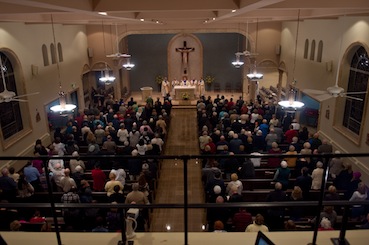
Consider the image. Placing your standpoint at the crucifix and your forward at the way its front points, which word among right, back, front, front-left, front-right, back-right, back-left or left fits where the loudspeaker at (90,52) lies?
front-right

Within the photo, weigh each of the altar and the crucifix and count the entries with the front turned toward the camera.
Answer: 2

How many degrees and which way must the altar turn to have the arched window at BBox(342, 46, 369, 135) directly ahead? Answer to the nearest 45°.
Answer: approximately 45° to its left

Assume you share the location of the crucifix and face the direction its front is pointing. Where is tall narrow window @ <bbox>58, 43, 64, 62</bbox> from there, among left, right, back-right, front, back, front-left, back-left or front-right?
front-right

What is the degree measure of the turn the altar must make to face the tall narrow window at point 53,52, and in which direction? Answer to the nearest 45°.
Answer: approximately 45° to its right

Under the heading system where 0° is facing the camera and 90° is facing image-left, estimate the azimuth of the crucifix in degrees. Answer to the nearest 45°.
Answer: approximately 0°

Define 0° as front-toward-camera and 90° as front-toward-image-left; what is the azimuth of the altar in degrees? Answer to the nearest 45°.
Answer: approximately 0°

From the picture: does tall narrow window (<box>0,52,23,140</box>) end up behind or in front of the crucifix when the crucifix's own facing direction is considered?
in front

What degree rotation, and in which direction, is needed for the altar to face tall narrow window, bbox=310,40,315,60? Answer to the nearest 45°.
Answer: approximately 45° to its left

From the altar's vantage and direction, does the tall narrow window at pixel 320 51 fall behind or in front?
in front

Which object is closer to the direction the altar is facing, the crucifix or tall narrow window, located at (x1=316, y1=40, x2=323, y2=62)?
the tall narrow window
